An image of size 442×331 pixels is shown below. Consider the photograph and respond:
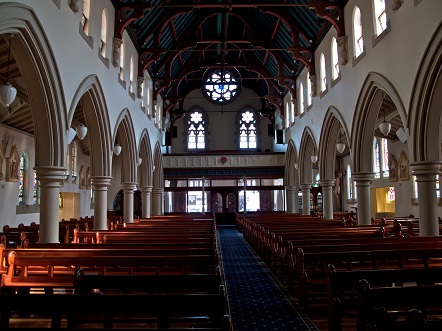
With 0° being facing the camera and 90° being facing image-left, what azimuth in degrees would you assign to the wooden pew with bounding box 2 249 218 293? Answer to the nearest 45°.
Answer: approximately 0°

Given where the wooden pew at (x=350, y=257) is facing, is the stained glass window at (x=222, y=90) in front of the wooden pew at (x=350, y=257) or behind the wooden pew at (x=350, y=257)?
behind

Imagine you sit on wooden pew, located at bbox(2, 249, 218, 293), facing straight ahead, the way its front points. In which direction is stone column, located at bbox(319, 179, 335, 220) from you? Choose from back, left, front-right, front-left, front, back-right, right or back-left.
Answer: back-left

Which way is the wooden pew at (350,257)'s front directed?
toward the camera

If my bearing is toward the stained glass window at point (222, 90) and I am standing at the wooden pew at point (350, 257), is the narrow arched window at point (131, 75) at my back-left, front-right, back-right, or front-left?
front-left

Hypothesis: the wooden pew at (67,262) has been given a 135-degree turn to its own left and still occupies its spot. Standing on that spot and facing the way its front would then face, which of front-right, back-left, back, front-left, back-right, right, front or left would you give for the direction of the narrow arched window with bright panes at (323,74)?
front

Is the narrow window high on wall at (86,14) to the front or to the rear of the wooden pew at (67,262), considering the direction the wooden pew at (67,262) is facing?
to the rear

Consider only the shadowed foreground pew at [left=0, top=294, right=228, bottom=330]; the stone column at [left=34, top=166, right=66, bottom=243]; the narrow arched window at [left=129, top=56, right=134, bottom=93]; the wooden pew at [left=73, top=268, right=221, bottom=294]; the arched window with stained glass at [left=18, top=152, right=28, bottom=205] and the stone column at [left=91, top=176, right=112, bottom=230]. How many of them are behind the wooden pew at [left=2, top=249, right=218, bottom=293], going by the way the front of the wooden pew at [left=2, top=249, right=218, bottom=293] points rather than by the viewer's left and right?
4

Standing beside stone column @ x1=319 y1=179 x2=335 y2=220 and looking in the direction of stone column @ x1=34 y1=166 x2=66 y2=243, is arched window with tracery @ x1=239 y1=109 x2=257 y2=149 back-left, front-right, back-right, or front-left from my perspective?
back-right

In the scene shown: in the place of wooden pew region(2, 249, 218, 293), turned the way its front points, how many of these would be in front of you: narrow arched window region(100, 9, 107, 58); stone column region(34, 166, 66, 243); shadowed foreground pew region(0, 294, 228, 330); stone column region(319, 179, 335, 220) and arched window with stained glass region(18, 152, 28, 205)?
1

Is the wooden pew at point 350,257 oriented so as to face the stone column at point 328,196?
no

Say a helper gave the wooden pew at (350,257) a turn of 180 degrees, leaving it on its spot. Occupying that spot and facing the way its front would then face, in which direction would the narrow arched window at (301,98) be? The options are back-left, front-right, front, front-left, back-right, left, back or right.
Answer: front

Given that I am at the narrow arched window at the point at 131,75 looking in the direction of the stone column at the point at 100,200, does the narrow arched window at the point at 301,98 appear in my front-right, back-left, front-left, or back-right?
back-left

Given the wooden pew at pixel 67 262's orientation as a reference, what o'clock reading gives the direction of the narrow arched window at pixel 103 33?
The narrow arched window is roughly at 6 o'clock from the wooden pew.

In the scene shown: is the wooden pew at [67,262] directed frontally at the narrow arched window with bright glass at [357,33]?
no

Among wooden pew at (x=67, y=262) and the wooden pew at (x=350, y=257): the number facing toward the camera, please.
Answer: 2

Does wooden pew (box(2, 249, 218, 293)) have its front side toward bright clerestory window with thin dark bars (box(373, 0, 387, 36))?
no
